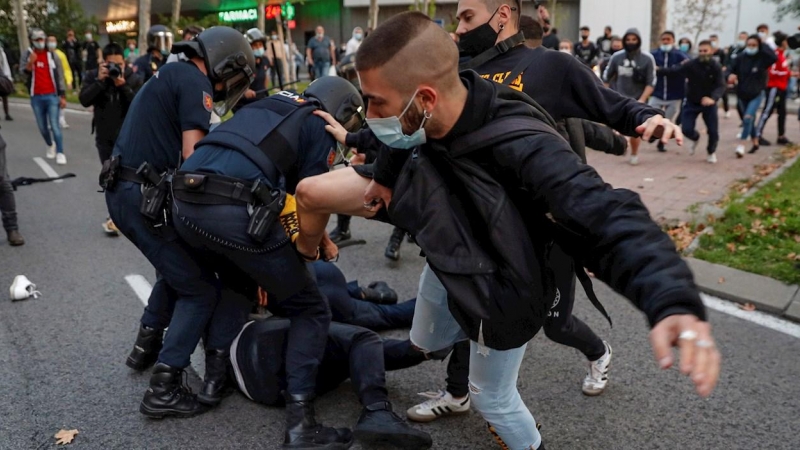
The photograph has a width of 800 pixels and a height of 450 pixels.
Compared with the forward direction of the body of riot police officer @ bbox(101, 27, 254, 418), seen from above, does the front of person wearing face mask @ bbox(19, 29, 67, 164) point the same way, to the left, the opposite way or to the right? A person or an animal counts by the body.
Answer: to the right

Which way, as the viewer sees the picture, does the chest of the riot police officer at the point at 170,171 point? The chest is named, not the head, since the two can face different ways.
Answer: to the viewer's right

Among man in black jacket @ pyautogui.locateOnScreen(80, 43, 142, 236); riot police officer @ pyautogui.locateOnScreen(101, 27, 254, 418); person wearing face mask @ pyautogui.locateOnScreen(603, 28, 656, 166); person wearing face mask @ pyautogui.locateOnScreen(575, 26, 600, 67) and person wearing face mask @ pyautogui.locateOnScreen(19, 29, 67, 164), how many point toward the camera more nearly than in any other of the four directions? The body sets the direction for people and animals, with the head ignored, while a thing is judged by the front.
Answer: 4

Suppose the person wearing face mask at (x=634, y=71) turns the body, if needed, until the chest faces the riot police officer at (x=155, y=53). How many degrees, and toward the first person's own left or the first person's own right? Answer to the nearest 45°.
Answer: approximately 45° to the first person's own right

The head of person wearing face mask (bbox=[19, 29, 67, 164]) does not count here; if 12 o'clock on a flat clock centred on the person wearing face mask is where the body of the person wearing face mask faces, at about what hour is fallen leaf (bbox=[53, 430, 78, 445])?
The fallen leaf is roughly at 12 o'clock from the person wearing face mask.

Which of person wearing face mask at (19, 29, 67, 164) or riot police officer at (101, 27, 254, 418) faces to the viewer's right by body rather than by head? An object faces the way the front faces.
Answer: the riot police officer

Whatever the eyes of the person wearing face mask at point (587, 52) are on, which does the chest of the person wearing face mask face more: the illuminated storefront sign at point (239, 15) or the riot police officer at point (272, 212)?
the riot police officer
